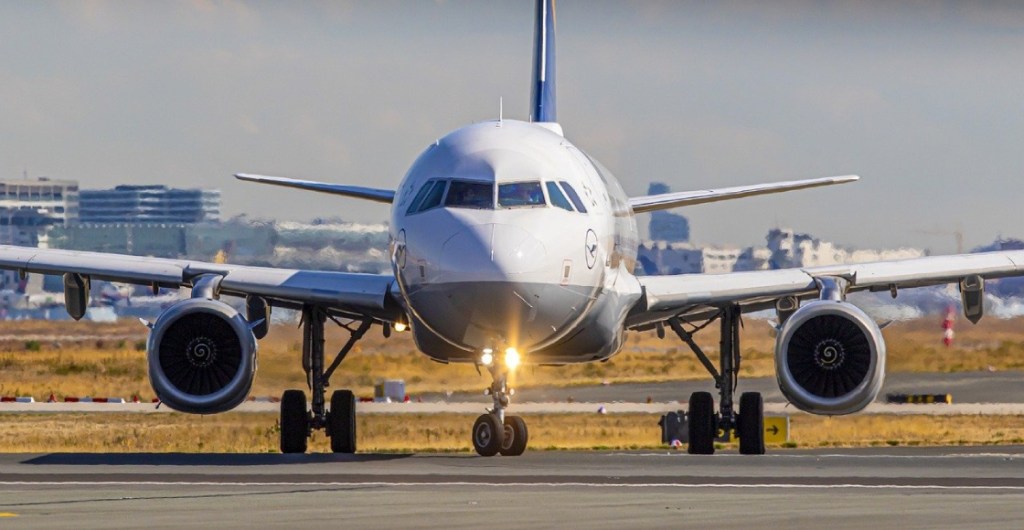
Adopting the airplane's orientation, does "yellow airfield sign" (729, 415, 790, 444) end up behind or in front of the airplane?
behind

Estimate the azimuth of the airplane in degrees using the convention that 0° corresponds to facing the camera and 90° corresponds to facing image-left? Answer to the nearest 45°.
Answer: approximately 0°
